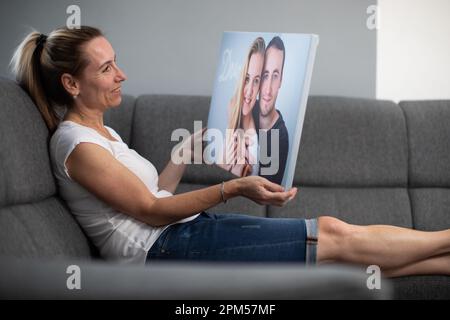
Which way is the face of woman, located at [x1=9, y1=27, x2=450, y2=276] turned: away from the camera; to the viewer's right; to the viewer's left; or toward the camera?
to the viewer's right

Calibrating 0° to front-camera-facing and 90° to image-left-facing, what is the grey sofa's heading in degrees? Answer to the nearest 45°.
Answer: approximately 0°

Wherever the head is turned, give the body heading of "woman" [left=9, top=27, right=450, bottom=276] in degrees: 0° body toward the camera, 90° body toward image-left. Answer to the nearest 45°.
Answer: approximately 270°
